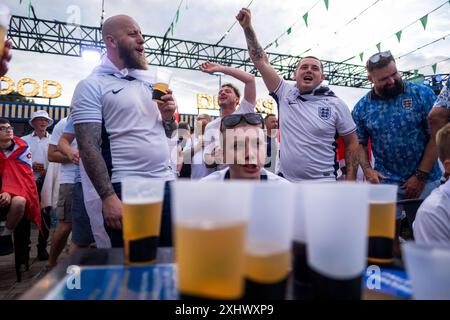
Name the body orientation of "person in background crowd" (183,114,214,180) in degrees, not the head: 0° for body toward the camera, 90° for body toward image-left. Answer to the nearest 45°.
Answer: approximately 315°

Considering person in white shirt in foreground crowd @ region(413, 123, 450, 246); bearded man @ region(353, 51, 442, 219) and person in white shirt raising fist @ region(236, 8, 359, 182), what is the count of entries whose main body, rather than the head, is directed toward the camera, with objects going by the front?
2

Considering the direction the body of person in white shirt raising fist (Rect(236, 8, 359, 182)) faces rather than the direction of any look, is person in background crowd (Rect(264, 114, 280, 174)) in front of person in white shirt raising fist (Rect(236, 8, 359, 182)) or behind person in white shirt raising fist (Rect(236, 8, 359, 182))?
behind

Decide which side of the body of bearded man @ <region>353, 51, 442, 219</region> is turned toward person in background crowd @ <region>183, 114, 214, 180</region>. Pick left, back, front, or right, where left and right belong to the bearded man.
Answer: right

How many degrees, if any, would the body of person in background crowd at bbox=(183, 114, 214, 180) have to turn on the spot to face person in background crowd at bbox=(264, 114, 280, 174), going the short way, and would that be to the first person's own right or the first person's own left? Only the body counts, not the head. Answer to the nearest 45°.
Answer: approximately 90° to the first person's own left

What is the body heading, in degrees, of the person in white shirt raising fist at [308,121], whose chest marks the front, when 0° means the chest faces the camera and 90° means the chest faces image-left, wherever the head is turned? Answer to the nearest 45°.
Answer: approximately 0°
